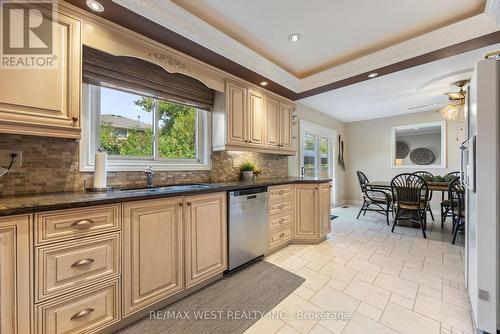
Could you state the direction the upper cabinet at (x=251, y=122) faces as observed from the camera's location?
facing the viewer and to the right of the viewer

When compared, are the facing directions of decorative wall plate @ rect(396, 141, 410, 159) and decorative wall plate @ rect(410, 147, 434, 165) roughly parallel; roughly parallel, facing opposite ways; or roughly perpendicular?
roughly parallel

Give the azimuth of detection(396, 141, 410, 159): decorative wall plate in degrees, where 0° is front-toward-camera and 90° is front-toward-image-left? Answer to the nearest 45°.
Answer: approximately 0°

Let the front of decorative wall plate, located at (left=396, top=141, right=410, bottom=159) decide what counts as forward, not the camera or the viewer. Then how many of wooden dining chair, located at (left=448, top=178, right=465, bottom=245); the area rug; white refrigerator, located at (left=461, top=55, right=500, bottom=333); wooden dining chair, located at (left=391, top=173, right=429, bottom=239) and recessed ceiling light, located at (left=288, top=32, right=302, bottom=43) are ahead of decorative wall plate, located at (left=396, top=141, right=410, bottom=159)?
5

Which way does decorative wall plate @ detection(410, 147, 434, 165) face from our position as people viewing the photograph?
facing the viewer

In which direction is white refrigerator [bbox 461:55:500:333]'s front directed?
to the viewer's left

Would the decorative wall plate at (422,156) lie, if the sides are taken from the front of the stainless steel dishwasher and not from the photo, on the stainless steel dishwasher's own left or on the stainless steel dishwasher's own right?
on the stainless steel dishwasher's own left

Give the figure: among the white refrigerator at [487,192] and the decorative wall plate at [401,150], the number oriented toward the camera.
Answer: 1

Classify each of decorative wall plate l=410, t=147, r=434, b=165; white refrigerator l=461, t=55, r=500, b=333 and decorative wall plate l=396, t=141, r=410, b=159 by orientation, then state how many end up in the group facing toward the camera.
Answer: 2

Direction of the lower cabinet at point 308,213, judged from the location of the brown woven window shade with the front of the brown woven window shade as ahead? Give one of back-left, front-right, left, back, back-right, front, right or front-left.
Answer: front-left

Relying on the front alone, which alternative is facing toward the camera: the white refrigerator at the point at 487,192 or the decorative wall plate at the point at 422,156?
the decorative wall plate
